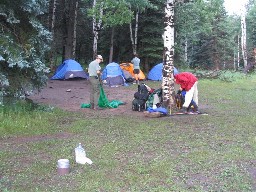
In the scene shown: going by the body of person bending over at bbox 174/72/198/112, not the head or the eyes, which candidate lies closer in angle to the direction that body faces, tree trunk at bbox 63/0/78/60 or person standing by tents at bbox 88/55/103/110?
the person standing by tents

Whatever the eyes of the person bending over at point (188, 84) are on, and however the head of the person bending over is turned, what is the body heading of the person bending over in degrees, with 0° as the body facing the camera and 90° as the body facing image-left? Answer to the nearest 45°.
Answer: approximately 90°

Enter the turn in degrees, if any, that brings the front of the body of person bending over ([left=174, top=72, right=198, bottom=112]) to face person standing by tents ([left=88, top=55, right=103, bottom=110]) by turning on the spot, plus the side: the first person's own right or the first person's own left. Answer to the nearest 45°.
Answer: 0° — they already face them

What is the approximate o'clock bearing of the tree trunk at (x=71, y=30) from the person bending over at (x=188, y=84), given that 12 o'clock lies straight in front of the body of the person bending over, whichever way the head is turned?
The tree trunk is roughly at 2 o'clock from the person bending over.

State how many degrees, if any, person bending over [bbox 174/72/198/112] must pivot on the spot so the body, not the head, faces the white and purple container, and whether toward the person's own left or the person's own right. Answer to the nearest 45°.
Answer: approximately 90° to the person's own left

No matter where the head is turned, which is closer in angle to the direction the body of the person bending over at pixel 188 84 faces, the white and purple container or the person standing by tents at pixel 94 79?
the person standing by tents
